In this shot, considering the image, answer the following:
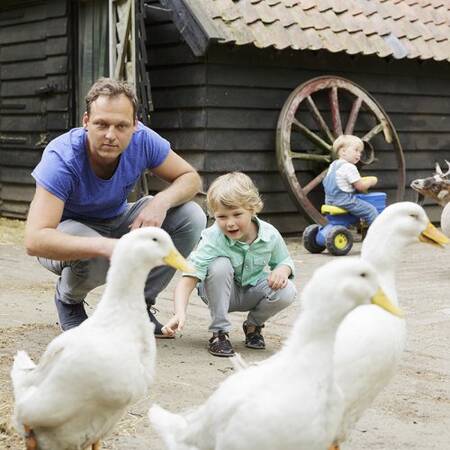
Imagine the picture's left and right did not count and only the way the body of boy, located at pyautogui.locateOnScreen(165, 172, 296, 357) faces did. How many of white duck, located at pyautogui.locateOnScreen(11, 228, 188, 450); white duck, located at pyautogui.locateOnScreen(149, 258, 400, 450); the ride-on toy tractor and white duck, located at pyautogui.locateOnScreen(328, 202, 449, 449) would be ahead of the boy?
3

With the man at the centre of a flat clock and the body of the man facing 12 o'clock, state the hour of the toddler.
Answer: The toddler is roughly at 7 o'clock from the man.

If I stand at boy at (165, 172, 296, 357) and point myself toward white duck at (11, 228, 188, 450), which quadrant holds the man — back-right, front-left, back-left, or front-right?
front-right

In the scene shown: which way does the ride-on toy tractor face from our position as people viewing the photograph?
facing away from the viewer and to the right of the viewer

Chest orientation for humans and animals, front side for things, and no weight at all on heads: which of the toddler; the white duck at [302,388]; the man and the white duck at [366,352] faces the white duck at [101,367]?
the man

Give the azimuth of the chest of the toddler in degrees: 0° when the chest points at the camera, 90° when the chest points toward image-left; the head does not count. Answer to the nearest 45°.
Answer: approximately 270°

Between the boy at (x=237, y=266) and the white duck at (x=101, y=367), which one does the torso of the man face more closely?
the white duck

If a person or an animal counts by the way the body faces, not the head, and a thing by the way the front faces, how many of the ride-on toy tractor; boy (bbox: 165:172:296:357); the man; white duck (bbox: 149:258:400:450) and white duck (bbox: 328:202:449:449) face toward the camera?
2

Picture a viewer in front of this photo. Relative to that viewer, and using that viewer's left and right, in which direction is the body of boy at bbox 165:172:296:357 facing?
facing the viewer

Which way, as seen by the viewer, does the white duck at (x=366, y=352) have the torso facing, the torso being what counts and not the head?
to the viewer's right

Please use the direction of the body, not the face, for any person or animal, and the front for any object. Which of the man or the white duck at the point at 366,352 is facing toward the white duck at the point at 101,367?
the man
